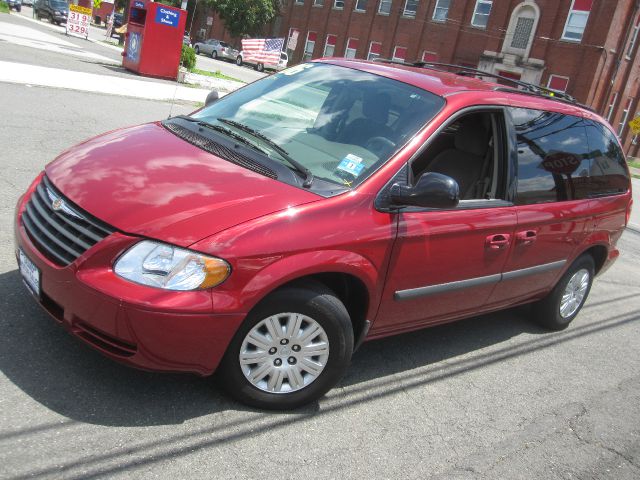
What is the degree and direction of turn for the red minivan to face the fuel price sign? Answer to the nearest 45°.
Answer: approximately 90° to its right

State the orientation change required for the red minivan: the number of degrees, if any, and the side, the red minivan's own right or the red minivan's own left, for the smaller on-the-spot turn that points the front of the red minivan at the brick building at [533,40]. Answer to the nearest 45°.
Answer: approximately 135° to the red minivan's own right

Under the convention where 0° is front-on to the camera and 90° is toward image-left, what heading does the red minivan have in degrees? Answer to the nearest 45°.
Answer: approximately 45°

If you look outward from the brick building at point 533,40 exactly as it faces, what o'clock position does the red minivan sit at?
The red minivan is roughly at 11 o'clock from the brick building.

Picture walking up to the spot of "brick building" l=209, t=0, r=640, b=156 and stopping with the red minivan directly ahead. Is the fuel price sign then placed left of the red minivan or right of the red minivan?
right

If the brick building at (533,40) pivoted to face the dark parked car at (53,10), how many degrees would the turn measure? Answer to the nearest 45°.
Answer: approximately 45° to its right

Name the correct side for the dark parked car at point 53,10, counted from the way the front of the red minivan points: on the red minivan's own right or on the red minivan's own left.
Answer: on the red minivan's own right

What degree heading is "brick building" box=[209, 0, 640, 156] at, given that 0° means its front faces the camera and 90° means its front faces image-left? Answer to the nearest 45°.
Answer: approximately 45°

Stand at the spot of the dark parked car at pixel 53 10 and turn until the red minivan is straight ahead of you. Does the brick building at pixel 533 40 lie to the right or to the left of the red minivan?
left
